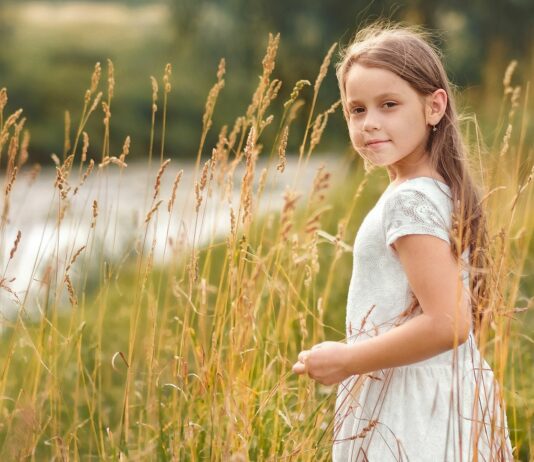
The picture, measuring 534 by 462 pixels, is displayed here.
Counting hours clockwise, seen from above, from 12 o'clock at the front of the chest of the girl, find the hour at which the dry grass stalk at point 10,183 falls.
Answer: The dry grass stalk is roughly at 12 o'clock from the girl.

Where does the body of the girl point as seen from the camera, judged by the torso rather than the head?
to the viewer's left
